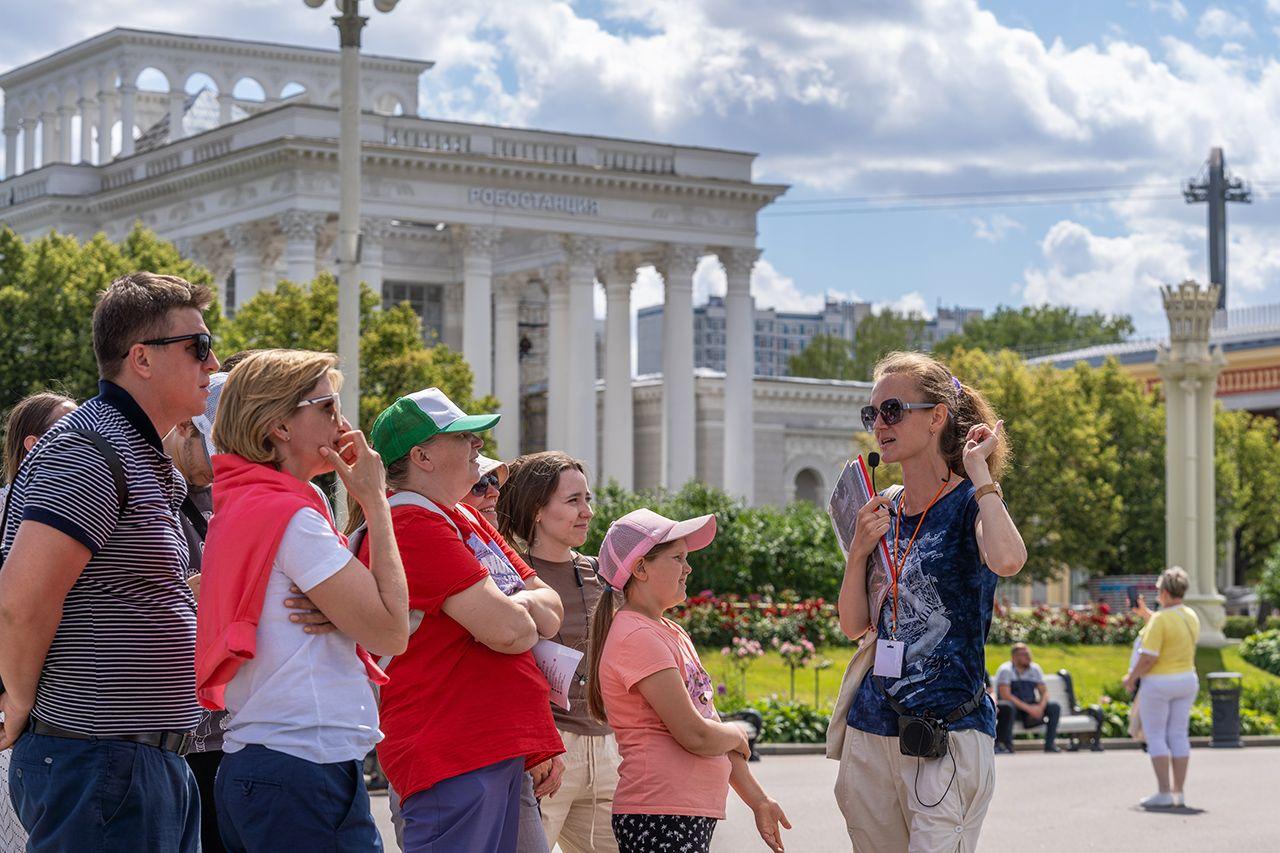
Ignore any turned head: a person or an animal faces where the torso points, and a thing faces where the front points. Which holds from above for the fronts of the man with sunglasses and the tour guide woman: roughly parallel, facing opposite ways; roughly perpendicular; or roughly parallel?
roughly parallel, facing opposite ways

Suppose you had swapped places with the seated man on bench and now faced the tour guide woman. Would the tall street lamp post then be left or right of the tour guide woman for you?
right

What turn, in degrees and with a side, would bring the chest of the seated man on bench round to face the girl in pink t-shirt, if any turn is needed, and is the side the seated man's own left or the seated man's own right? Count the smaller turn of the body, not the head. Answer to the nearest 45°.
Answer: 0° — they already face them

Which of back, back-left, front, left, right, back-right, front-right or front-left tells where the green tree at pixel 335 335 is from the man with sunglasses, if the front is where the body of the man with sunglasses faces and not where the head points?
left

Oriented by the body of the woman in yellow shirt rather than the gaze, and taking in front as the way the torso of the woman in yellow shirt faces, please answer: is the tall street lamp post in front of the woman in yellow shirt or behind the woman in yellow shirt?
in front

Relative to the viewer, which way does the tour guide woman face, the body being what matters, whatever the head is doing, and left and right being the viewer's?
facing the viewer and to the left of the viewer

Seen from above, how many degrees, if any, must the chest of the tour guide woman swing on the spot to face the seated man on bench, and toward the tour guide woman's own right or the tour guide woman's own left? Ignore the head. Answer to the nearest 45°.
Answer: approximately 135° to the tour guide woman's own right

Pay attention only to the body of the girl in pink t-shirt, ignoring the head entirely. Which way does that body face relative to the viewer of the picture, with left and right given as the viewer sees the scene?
facing to the right of the viewer

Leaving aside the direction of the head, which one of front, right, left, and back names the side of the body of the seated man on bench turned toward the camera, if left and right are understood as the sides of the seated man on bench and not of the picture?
front

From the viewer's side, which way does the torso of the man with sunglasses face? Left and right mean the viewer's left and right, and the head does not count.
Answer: facing to the right of the viewer

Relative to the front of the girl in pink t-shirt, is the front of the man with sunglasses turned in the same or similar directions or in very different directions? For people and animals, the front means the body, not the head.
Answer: same or similar directions

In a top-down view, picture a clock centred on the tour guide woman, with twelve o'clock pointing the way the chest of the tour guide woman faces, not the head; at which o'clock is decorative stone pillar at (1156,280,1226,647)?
The decorative stone pillar is roughly at 5 o'clock from the tour guide woman.

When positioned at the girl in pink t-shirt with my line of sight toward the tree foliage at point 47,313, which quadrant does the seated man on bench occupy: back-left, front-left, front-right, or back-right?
front-right

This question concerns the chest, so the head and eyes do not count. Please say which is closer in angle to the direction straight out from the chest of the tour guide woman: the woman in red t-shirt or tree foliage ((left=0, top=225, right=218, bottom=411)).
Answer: the woman in red t-shirt

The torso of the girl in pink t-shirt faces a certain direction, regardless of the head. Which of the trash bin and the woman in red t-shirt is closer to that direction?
the trash bin

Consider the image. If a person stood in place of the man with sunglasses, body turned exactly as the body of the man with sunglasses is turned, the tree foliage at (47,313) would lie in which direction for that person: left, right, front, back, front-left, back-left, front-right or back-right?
left

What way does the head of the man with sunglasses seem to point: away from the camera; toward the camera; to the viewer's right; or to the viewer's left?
to the viewer's right
